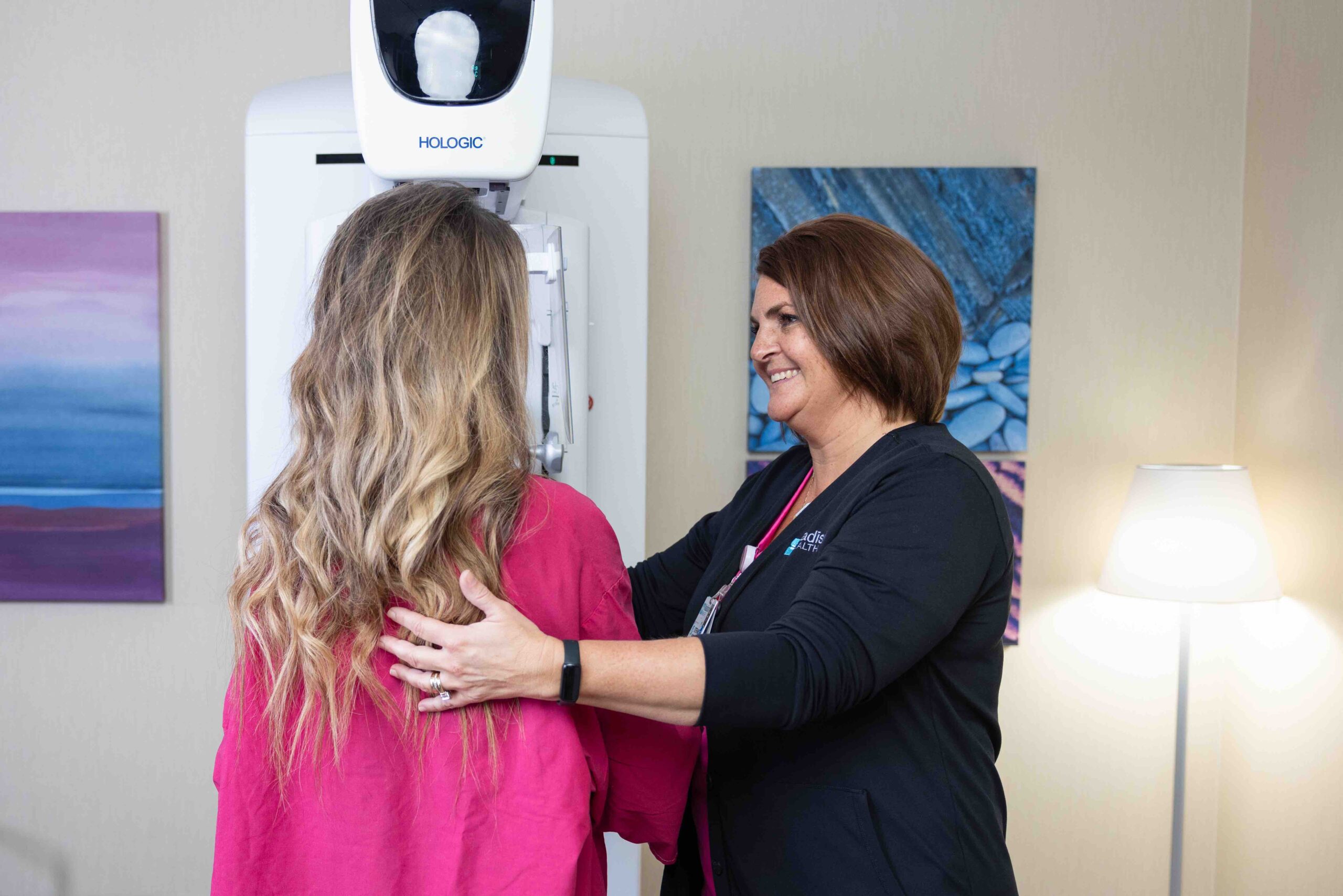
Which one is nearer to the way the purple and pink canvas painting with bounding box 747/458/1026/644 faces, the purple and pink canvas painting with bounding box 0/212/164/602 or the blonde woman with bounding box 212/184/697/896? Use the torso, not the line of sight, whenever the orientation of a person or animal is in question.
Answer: the blonde woman

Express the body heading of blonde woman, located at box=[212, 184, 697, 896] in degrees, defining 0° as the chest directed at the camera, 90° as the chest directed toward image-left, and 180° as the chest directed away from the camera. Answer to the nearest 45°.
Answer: approximately 180°

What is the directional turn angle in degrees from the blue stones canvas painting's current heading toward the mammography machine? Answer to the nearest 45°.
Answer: approximately 45° to its right

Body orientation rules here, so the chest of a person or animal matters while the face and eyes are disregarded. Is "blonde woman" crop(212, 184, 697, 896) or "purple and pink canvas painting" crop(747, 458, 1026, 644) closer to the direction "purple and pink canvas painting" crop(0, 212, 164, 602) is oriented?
the blonde woman

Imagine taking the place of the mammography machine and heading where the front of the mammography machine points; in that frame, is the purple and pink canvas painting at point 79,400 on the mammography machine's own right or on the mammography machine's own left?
on the mammography machine's own right

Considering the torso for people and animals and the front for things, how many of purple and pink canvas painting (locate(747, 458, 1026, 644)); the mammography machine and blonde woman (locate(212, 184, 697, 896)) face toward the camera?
2

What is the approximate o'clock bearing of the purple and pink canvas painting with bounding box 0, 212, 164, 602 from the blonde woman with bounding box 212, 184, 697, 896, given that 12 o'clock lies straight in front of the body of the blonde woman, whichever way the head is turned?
The purple and pink canvas painting is roughly at 11 o'clock from the blonde woman.

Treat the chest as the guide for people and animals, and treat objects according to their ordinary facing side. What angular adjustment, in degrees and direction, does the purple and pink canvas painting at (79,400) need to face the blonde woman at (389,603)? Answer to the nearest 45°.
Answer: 0° — it already faces them
